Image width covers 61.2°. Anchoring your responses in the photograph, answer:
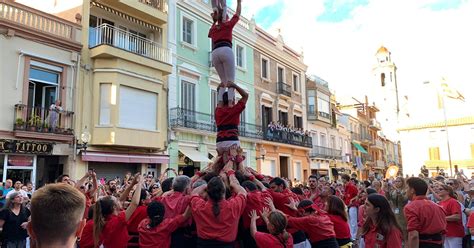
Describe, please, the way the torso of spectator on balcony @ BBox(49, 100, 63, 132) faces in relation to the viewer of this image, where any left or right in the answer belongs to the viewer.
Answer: facing the viewer and to the right of the viewer

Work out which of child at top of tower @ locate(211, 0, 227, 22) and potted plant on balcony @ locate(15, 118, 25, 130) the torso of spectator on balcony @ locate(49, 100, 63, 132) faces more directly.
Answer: the child at top of tower

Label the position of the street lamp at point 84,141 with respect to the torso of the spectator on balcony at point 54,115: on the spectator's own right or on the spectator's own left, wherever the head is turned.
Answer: on the spectator's own left

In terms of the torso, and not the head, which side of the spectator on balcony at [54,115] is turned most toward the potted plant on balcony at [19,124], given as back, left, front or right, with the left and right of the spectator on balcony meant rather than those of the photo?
right

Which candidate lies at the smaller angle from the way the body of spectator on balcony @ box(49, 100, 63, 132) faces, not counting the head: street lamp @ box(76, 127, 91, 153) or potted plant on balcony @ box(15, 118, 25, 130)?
the street lamp
